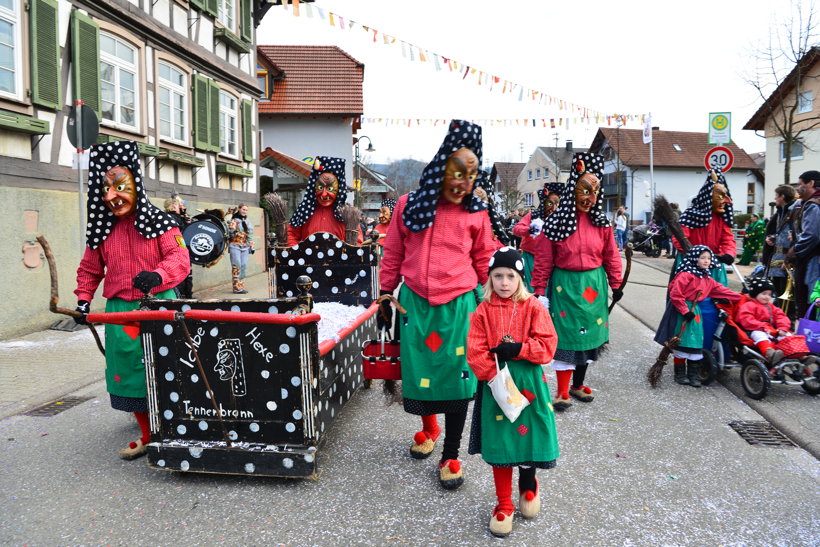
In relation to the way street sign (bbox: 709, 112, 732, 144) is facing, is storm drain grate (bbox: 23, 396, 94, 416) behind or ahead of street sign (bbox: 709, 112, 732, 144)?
ahead

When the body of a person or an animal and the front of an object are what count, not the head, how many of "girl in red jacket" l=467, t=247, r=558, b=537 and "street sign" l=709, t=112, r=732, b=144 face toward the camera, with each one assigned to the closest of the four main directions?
2

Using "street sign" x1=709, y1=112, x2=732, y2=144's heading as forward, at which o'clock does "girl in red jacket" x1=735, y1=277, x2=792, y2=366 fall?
The girl in red jacket is roughly at 12 o'clock from the street sign.

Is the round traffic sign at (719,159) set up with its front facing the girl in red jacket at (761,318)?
yes

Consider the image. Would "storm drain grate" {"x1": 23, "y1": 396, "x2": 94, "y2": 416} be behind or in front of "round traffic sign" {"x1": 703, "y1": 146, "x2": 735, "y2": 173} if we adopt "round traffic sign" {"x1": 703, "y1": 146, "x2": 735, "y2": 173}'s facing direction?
in front

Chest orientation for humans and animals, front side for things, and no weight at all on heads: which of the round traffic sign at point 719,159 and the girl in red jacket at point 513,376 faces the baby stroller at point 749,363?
the round traffic sign

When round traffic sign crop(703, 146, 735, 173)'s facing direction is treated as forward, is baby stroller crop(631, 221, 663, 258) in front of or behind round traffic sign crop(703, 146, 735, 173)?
behind

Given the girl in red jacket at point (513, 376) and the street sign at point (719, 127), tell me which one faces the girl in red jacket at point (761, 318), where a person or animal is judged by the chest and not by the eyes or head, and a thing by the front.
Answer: the street sign

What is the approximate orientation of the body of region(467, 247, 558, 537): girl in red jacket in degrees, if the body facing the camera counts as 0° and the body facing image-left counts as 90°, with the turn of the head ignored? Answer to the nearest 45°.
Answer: approximately 0°

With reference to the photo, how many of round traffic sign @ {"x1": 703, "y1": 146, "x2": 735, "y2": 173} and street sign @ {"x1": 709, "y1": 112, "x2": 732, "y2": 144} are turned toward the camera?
2

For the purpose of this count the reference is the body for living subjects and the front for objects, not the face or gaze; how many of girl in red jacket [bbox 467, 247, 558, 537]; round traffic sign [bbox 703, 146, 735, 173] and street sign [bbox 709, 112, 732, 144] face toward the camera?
3

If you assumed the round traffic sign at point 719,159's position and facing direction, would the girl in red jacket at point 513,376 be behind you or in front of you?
in front
